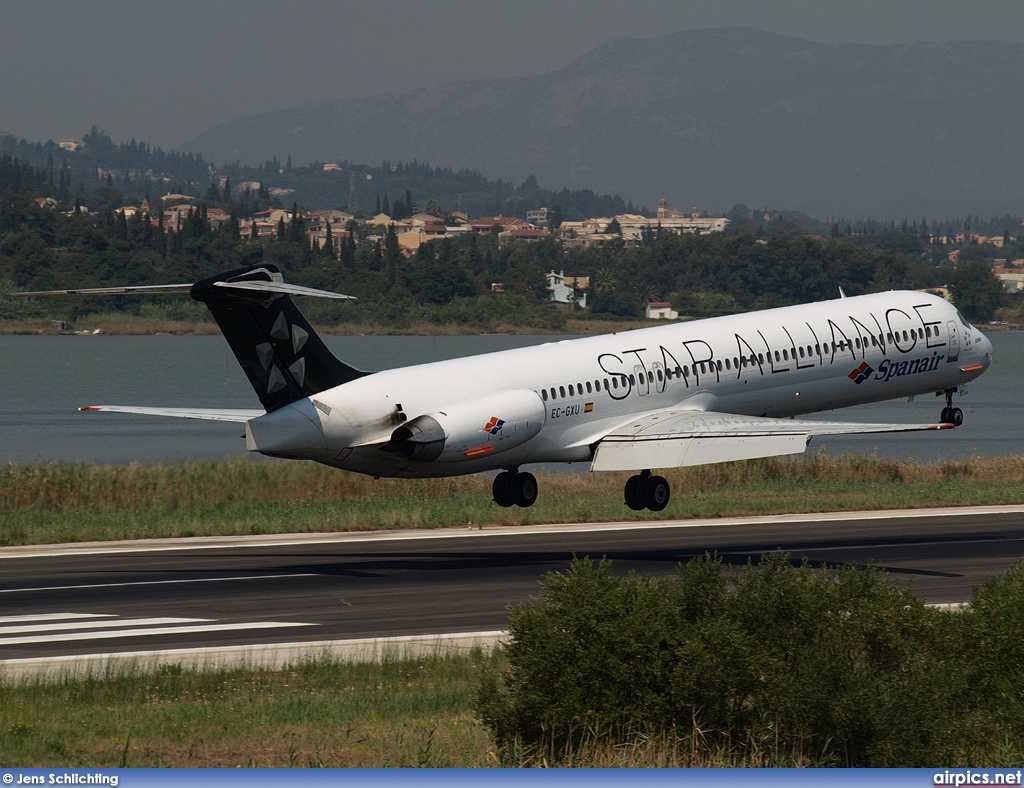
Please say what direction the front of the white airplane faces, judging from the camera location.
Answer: facing away from the viewer and to the right of the viewer
